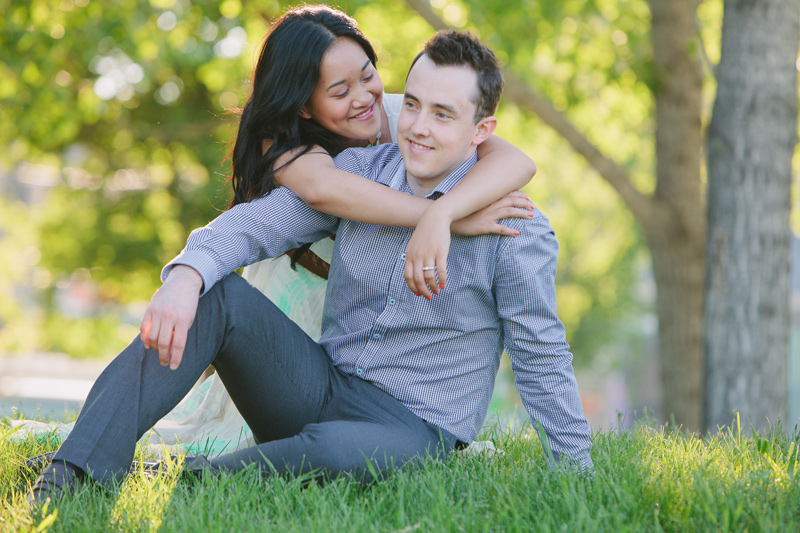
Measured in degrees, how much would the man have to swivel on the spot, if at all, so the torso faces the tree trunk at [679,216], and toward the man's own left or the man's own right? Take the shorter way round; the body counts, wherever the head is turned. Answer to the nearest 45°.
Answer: approximately 180°

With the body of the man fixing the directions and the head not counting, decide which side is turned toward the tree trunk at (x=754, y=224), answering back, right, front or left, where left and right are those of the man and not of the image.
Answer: back

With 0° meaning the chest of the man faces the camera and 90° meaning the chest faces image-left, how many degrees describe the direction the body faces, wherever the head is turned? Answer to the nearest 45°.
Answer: approximately 45°

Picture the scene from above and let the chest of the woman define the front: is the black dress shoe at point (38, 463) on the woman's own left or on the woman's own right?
on the woman's own right
